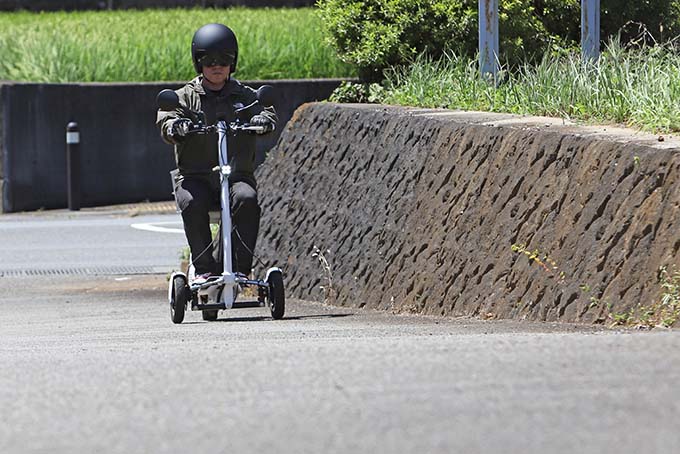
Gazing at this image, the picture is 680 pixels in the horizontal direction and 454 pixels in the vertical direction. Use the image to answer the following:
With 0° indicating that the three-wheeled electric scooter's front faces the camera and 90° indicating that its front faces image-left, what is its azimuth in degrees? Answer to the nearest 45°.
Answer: approximately 0°

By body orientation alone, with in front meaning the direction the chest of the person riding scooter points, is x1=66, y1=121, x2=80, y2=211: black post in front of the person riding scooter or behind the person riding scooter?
behind

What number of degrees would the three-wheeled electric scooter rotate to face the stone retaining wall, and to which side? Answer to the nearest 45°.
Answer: approximately 90° to its left

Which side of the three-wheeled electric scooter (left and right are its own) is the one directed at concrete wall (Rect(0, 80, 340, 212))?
back

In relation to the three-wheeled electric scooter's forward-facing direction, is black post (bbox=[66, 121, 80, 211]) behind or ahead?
behind

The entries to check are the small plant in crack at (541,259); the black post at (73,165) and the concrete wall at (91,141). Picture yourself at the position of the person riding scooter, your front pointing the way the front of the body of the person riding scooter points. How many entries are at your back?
2

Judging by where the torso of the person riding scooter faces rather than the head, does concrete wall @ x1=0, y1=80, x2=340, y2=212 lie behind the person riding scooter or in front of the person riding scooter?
behind

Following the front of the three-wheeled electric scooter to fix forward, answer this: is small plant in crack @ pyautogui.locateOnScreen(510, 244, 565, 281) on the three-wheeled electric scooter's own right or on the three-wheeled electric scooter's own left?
on the three-wheeled electric scooter's own left

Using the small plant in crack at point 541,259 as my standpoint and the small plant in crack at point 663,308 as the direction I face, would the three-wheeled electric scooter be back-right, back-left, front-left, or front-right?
back-right

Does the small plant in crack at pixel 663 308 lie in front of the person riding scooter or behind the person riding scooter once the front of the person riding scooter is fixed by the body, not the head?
in front

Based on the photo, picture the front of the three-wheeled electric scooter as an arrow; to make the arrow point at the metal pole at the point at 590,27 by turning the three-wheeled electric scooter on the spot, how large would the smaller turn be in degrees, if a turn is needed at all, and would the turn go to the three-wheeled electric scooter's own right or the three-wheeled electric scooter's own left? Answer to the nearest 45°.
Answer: approximately 135° to the three-wheeled electric scooter's own left

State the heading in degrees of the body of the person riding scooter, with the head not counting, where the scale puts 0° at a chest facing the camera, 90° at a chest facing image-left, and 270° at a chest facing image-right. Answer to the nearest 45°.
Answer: approximately 0°

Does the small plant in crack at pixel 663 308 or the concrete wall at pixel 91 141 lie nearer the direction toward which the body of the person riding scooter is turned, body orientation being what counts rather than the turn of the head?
the small plant in crack

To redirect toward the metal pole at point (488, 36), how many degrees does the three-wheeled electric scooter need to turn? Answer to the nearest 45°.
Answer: approximately 135° to its left
